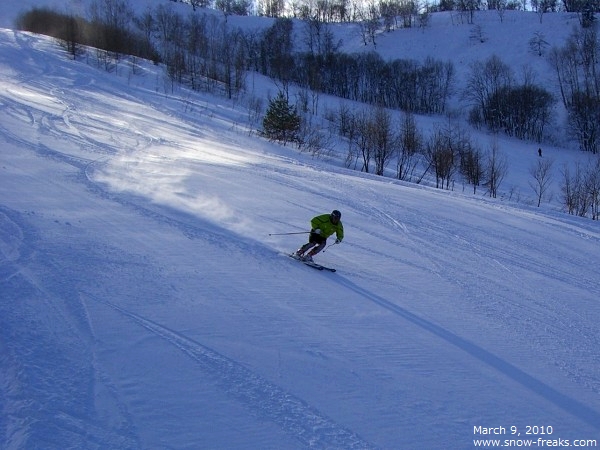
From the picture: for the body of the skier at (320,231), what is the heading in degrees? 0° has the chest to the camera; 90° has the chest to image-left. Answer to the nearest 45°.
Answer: approximately 315°

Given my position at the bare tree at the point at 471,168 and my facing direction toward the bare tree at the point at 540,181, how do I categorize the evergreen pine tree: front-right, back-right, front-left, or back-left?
back-left

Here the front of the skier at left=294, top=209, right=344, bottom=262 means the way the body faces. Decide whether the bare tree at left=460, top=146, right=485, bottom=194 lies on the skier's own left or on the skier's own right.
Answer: on the skier's own left

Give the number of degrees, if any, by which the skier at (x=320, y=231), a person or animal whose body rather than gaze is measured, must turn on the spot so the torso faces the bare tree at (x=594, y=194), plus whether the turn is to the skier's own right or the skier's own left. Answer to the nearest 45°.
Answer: approximately 90° to the skier's own left

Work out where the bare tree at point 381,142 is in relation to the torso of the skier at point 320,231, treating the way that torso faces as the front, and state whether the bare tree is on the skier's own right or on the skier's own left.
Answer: on the skier's own left

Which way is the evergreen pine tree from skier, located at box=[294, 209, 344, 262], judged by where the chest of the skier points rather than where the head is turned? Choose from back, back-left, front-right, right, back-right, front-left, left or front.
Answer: back-left
